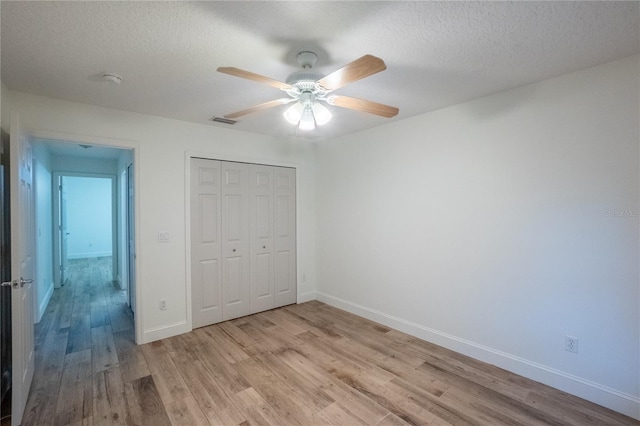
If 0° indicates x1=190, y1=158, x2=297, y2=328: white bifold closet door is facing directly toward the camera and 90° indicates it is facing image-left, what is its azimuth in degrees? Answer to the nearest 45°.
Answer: approximately 315°

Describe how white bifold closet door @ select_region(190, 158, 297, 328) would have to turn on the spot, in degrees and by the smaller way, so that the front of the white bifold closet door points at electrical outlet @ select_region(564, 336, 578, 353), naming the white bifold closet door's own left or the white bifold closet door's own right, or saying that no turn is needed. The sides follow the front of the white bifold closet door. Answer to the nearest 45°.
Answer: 0° — it already faces it

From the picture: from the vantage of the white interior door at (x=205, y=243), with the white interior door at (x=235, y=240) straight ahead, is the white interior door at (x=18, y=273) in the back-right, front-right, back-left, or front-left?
back-right

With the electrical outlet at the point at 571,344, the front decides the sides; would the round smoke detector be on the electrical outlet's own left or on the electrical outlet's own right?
on the electrical outlet's own right

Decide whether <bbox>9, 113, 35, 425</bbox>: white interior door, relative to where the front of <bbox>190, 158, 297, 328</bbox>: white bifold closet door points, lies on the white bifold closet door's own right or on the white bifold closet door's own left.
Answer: on the white bifold closet door's own right

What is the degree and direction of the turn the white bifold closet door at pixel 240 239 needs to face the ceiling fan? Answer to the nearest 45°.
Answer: approximately 45° to its right

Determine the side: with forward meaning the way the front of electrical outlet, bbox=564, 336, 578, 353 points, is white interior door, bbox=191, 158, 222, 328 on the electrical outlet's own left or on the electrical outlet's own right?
on the electrical outlet's own right

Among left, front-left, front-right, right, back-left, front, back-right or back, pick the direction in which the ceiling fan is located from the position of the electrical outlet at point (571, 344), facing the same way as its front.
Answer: front-right

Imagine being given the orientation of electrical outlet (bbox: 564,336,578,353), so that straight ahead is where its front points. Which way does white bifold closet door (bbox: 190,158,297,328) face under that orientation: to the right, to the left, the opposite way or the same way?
to the left

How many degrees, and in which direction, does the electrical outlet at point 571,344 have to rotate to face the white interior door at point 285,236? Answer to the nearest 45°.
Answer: approximately 90° to its right

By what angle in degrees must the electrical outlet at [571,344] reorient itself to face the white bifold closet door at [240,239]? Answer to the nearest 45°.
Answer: approximately 90° to its right
